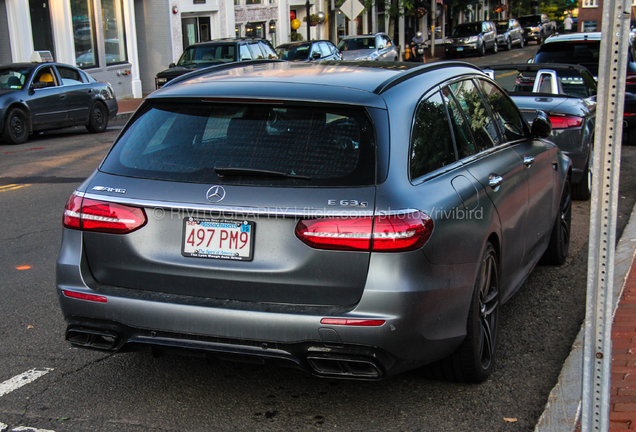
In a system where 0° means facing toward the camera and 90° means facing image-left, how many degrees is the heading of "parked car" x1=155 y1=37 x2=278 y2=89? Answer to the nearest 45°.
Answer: approximately 45°

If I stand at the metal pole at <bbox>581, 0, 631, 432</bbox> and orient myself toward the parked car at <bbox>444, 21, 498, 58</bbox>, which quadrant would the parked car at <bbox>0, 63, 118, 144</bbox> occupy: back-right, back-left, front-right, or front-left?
front-left

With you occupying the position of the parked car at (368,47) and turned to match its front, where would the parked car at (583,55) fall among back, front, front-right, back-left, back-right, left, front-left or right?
front-left

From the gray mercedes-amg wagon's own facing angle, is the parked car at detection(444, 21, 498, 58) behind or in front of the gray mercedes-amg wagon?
in front

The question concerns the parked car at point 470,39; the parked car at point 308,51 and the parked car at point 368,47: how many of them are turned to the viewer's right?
0

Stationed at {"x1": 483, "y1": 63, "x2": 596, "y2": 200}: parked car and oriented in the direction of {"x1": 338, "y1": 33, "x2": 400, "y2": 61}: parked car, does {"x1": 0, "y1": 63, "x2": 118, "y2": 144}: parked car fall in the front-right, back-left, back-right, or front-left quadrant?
front-left

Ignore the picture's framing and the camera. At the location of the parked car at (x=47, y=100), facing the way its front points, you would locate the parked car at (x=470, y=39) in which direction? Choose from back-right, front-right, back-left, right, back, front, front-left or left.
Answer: back

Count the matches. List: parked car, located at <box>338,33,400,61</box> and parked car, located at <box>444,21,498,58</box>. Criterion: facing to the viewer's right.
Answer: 0

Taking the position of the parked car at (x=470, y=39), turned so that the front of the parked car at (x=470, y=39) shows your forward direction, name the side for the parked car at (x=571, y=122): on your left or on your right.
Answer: on your left

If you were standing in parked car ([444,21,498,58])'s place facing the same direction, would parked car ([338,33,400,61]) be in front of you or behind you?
in front

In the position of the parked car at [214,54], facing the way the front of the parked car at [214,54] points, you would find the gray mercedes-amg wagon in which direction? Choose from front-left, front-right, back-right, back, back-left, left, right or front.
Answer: front-left

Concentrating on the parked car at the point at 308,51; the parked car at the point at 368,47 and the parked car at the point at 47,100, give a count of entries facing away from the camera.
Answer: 0

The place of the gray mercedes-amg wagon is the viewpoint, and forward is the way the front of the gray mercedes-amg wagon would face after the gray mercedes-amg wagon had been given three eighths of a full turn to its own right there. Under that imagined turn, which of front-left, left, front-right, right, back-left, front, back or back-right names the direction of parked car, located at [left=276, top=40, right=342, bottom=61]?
back

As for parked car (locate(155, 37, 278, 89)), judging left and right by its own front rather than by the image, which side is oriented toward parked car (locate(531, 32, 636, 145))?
left

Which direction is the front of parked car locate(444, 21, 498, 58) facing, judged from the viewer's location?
facing the viewer and to the left of the viewer
